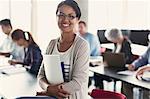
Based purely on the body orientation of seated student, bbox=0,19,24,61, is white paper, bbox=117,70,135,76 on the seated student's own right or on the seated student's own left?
on the seated student's own left

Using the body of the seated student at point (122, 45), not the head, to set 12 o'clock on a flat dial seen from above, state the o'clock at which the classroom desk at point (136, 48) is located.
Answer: The classroom desk is roughly at 5 o'clock from the seated student.

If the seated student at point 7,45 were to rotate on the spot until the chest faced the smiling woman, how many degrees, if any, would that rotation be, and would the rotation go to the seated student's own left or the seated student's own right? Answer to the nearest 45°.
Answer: approximately 45° to the seated student's own left

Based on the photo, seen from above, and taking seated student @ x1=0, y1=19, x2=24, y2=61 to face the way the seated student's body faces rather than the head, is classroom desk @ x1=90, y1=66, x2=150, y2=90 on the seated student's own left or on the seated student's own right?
on the seated student's own left

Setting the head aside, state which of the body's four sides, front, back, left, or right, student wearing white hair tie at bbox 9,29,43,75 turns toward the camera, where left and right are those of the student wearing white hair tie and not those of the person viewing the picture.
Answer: left

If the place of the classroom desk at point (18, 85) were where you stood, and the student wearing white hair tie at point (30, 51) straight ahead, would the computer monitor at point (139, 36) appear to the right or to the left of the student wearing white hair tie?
right

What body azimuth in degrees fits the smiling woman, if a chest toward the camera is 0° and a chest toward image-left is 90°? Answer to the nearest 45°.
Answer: approximately 45°
